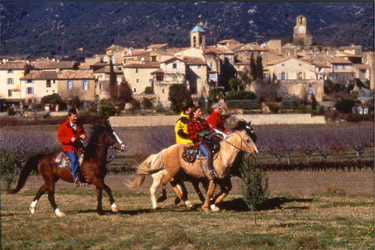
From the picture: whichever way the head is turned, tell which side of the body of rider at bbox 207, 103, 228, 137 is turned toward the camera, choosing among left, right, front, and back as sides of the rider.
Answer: right

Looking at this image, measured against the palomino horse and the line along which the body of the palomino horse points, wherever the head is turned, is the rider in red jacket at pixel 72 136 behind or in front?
behind

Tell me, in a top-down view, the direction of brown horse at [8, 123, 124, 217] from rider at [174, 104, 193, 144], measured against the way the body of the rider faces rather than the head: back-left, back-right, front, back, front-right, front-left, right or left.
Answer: back-right

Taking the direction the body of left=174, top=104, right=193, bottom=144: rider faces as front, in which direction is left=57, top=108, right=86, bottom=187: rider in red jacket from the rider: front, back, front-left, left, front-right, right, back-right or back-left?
back-right

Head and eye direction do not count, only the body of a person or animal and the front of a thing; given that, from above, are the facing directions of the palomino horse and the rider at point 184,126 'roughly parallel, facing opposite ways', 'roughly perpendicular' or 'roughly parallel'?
roughly parallel

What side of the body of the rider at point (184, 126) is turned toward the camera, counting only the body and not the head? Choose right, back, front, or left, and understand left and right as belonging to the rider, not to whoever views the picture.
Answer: right

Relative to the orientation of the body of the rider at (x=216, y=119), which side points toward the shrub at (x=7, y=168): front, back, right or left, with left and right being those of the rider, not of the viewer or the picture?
back

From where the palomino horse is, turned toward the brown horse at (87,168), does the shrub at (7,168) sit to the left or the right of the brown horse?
right

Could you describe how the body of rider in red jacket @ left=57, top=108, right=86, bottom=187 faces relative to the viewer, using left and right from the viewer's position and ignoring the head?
facing the viewer and to the right of the viewer

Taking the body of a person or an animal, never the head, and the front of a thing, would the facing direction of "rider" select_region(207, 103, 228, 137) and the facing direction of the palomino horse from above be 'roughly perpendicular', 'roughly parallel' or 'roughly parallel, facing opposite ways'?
roughly parallel

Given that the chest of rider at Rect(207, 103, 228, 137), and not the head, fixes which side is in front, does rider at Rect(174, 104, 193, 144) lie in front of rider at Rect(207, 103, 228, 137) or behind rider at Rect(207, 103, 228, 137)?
behind

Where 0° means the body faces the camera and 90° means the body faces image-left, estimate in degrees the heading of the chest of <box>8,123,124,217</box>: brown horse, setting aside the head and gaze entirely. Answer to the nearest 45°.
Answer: approximately 270°

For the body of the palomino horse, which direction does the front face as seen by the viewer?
to the viewer's right
